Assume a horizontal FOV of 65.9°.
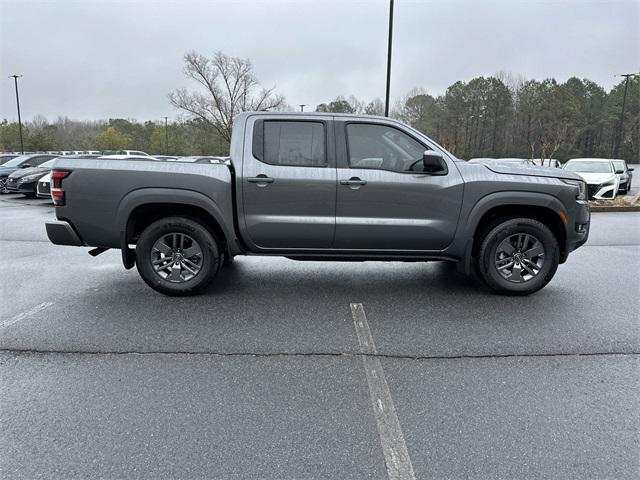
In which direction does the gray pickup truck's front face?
to the viewer's right

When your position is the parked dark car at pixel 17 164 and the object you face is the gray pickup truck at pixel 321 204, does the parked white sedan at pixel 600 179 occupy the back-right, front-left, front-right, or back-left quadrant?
front-left

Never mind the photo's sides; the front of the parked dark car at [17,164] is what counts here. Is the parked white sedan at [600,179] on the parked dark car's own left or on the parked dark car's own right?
on the parked dark car's own left

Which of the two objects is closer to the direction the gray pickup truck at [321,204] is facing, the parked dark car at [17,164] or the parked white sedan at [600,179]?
the parked white sedan

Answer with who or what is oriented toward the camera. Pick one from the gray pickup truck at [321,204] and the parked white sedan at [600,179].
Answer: the parked white sedan

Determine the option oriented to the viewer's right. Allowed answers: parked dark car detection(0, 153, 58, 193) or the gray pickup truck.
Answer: the gray pickup truck

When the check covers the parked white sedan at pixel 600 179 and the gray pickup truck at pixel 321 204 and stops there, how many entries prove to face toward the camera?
1

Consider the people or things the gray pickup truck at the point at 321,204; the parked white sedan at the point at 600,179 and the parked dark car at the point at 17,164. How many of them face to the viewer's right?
1

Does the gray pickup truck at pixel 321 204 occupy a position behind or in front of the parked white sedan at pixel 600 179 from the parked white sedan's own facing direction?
in front

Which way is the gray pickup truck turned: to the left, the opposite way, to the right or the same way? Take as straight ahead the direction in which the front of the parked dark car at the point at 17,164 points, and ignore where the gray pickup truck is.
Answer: to the left

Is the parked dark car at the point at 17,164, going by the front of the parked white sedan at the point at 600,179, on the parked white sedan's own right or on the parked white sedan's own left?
on the parked white sedan's own right

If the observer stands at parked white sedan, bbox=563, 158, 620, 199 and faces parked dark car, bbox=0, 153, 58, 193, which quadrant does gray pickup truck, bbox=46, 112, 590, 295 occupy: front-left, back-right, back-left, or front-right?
front-left

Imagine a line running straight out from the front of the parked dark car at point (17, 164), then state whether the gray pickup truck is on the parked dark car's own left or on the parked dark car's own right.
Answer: on the parked dark car's own left

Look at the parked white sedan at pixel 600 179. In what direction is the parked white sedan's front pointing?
toward the camera

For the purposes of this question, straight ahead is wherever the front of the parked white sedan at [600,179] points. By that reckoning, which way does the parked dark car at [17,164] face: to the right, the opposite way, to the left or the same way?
the same way

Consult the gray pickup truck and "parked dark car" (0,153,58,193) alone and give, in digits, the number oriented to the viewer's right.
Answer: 1

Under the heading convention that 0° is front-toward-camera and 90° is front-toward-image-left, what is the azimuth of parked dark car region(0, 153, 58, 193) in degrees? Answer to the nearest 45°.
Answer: approximately 45°

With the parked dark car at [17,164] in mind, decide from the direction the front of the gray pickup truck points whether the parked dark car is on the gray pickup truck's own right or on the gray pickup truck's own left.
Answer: on the gray pickup truck's own left
